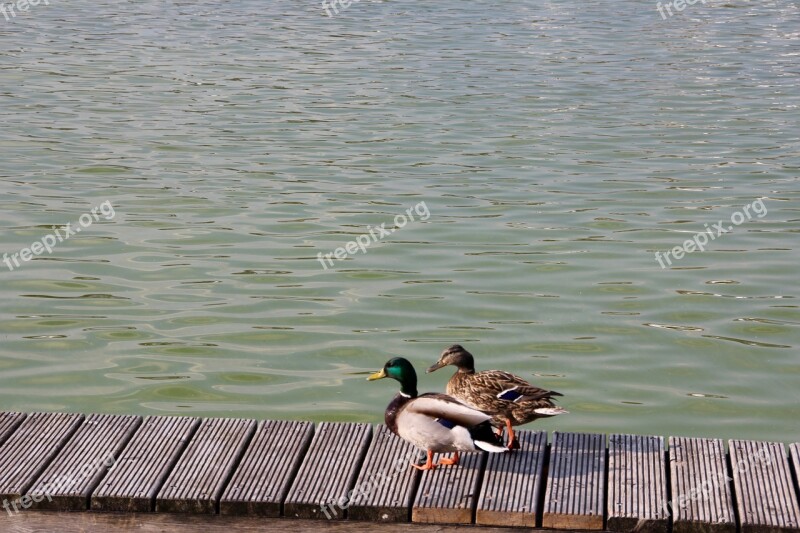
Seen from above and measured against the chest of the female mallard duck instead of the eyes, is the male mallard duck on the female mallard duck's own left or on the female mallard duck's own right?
on the female mallard duck's own left

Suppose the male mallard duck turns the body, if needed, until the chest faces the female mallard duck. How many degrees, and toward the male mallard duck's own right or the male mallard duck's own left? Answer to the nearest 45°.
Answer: approximately 135° to the male mallard duck's own right

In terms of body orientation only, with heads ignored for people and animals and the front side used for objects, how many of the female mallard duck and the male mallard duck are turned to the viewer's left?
2

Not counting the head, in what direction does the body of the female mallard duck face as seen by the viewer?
to the viewer's left

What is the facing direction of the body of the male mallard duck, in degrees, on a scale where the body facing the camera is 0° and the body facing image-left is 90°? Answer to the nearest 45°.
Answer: approximately 90°
